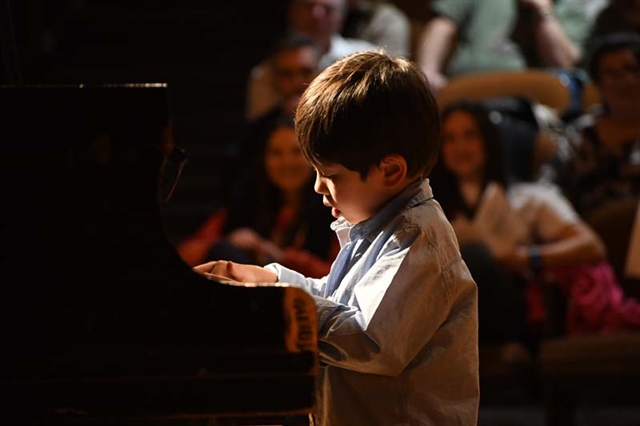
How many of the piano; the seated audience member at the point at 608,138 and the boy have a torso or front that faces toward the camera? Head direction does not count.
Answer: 1

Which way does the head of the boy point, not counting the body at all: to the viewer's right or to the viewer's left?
to the viewer's left

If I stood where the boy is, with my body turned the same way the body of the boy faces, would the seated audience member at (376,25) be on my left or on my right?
on my right

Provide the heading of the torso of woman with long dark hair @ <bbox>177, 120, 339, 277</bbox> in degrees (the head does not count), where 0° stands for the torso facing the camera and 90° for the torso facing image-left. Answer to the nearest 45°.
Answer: approximately 0°

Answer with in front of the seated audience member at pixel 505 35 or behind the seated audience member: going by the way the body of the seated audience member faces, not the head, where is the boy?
in front

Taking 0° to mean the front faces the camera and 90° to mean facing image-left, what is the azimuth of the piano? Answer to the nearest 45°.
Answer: approximately 270°

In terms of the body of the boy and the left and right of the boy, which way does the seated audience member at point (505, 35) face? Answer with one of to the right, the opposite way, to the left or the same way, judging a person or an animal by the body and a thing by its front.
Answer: to the left

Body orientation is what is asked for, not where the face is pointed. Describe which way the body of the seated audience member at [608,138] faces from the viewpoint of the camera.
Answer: toward the camera

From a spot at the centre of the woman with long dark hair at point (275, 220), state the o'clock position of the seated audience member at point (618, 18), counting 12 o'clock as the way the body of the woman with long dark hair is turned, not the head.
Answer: The seated audience member is roughly at 8 o'clock from the woman with long dark hair.

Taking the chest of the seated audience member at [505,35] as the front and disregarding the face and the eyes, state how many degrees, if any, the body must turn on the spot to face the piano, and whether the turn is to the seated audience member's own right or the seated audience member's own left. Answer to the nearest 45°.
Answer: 0° — they already face it

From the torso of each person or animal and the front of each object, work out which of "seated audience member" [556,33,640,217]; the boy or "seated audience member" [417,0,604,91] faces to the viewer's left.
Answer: the boy

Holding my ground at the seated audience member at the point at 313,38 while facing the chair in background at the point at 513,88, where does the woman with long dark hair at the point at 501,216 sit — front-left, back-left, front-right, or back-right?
front-right

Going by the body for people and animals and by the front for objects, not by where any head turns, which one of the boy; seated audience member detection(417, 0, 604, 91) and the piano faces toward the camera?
the seated audience member

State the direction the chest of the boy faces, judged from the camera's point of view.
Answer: to the viewer's left

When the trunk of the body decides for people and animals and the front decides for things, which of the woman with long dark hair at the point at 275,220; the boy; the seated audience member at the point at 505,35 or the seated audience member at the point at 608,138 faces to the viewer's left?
the boy

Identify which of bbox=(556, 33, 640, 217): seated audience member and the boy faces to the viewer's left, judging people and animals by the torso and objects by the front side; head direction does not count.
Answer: the boy

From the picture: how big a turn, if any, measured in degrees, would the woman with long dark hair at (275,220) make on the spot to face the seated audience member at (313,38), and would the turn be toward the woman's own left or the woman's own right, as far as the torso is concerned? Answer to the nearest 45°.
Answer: approximately 180°

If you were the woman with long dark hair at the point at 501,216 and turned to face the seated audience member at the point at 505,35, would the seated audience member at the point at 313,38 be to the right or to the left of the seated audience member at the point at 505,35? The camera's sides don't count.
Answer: left
